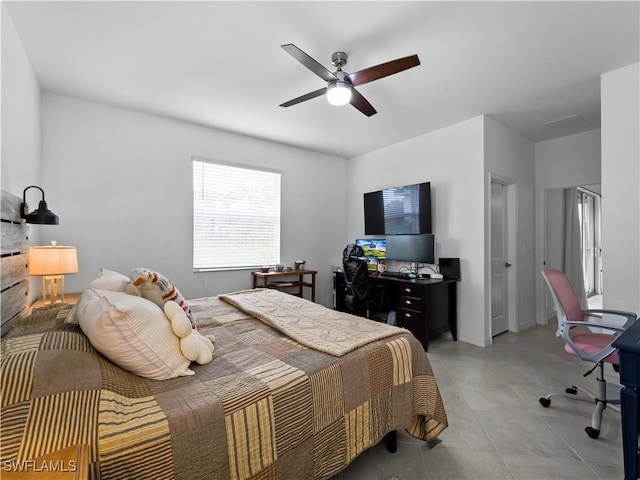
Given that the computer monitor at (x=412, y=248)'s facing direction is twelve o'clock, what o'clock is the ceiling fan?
The ceiling fan is roughly at 11 o'clock from the computer monitor.

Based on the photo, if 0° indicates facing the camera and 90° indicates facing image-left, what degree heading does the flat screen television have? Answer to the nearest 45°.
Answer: approximately 45°

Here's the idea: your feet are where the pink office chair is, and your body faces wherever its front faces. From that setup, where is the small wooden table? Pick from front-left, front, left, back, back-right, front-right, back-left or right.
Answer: back-right
